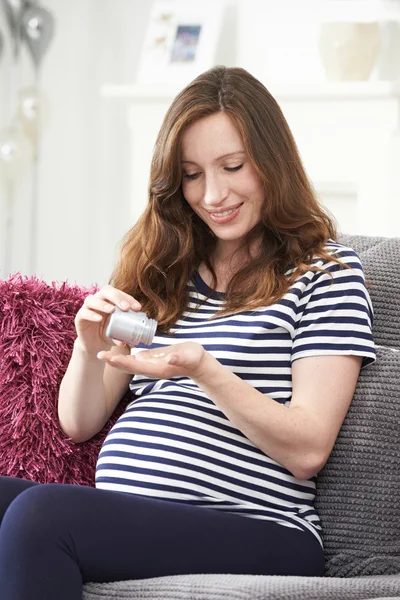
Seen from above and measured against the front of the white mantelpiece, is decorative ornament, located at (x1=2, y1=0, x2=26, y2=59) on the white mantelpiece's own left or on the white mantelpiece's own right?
on the white mantelpiece's own right

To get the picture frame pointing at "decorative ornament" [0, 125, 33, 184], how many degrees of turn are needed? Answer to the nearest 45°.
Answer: approximately 90° to its right

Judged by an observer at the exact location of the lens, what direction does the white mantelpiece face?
facing the viewer

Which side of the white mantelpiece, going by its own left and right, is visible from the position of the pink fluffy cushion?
front

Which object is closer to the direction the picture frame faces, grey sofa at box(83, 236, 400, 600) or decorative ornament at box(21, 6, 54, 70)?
the grey sofa

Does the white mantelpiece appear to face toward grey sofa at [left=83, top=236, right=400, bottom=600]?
yes

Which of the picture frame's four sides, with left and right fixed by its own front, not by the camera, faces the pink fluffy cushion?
front

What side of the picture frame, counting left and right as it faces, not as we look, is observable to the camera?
front

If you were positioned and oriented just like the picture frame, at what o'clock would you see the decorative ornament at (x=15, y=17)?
The decorative ornament is roughly at 4 o'clock from the picture frame.
